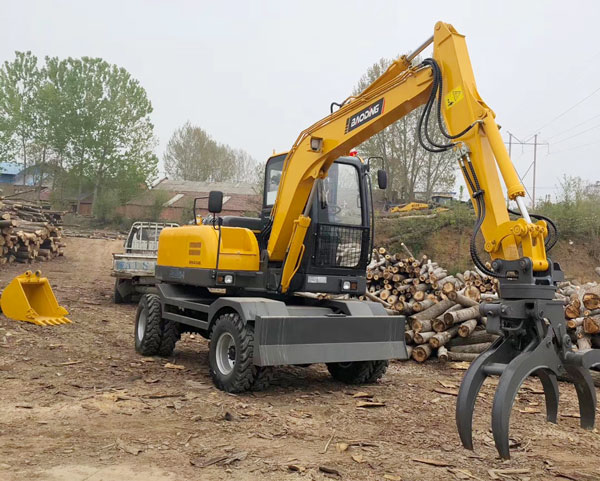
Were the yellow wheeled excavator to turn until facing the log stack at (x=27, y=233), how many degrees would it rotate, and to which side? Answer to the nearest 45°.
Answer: approximately 180°

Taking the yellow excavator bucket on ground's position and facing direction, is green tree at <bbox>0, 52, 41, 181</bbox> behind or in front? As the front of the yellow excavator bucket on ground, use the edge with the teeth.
behind

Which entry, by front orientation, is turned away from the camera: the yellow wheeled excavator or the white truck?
the white truck

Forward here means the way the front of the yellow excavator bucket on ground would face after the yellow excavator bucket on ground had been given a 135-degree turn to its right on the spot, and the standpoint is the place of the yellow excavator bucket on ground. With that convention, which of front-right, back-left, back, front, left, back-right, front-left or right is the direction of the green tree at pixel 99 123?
right

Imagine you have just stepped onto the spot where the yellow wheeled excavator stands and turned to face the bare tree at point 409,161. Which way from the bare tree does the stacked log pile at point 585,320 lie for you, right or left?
right

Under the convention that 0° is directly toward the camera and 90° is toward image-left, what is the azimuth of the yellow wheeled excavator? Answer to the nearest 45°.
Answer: approximately 315°

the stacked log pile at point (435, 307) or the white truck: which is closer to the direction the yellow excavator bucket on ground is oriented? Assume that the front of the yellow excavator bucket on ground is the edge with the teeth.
the stacked log pile

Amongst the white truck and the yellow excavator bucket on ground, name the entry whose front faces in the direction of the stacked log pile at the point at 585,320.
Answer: the yellow excavator bucket on ground

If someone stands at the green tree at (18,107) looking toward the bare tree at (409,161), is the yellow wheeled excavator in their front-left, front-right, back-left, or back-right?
front-right

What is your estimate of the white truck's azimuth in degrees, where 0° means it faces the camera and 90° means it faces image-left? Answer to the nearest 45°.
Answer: approximately 180°

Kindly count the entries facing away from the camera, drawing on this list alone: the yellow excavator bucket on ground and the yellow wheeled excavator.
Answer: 0

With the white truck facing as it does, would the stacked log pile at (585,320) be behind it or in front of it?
behind

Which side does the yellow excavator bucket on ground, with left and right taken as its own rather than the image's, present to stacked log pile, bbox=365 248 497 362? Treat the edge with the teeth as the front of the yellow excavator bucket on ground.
front
